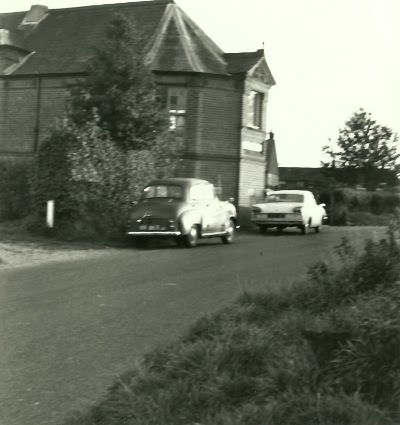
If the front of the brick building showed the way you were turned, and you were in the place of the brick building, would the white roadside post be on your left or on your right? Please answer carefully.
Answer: on your right

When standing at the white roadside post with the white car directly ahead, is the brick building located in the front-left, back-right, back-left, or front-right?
front-left

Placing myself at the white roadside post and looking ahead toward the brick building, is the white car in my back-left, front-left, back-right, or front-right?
front-right
